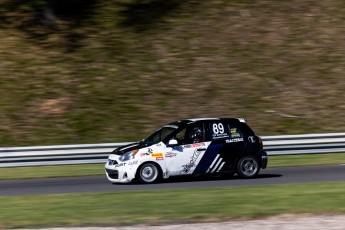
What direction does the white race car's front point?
to the viewer's left

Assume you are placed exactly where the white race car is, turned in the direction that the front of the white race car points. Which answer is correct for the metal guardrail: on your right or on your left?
on your right
